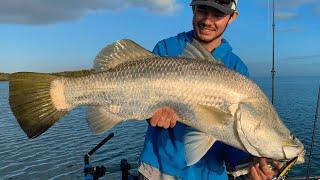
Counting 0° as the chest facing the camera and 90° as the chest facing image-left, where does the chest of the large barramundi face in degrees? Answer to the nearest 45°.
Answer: approximately 270°
